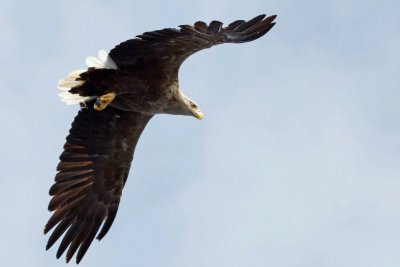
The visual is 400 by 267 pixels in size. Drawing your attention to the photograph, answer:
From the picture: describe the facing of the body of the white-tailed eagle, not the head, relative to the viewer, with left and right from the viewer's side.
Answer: facing to the right of the viewer
